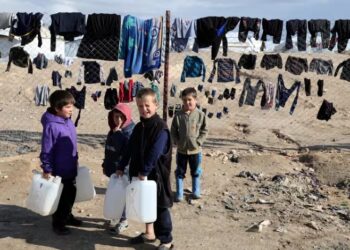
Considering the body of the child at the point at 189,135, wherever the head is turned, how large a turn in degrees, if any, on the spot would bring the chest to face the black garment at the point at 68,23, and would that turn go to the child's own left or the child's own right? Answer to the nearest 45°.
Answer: approximately 135° to the child's own right

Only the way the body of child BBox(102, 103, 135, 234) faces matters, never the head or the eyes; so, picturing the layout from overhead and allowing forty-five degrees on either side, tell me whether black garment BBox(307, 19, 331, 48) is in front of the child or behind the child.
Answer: behind

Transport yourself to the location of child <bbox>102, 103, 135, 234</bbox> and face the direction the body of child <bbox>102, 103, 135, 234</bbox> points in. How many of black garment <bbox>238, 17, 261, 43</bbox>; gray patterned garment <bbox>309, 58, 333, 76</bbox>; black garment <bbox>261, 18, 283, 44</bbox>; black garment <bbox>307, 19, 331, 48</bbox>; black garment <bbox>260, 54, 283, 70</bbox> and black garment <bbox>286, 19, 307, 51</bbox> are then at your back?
6

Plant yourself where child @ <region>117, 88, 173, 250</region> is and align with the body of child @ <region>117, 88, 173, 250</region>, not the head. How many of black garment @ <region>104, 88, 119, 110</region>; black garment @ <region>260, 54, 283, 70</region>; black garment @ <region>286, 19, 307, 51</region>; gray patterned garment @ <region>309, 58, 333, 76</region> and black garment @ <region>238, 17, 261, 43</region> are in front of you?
0

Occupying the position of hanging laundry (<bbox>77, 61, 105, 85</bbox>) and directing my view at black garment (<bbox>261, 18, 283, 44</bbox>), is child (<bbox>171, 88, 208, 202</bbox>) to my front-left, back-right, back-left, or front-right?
front-right

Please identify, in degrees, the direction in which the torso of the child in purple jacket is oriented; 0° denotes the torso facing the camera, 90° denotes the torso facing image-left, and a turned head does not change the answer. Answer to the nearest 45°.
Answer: approximately 315°

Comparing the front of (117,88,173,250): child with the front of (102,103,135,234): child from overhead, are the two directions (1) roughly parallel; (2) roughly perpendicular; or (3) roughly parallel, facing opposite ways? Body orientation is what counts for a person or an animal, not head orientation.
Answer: roughly parallel

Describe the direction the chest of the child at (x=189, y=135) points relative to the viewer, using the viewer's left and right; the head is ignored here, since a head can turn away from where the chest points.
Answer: facing the viewer

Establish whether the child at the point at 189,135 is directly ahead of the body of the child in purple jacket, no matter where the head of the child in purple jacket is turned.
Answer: no

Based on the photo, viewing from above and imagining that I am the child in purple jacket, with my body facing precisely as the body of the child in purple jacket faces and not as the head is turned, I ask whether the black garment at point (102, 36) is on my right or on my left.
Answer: on my left

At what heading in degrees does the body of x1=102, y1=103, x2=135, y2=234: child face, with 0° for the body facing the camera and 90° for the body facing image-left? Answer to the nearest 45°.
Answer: approximately 45°

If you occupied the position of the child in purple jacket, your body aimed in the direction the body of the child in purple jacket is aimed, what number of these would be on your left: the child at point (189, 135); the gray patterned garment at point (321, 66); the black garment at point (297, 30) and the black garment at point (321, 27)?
4

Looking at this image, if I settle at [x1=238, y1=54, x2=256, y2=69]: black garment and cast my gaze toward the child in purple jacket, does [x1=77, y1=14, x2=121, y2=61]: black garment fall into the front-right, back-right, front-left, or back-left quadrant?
front-right

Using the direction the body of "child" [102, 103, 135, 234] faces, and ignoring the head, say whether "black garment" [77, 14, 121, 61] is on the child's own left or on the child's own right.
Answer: on the child's own right

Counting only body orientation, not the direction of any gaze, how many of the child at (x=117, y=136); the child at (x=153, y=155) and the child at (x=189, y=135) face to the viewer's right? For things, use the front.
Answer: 0

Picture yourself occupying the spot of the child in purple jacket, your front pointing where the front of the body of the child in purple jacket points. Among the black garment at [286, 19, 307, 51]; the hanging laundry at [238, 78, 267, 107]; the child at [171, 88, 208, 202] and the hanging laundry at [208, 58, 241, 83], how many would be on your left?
4

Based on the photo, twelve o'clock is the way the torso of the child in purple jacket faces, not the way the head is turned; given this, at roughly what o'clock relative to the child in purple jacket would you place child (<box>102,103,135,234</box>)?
The child is roughly at 10 o'clock from the child in purple jacket.

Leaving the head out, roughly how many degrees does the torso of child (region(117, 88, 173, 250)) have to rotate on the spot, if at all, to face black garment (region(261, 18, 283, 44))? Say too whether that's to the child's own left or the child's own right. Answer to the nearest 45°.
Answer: approximately 180°
